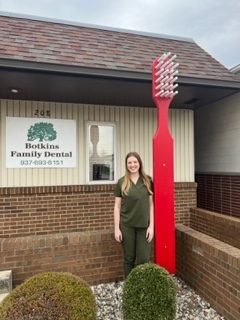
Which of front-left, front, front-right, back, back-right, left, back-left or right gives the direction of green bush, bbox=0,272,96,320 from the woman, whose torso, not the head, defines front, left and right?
front-right

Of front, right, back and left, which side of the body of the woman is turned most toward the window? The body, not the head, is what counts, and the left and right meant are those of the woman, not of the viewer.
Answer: back

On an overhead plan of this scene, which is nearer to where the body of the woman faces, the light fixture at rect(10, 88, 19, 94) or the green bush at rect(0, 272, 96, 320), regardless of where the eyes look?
the green bush

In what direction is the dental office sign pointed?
toward the camera

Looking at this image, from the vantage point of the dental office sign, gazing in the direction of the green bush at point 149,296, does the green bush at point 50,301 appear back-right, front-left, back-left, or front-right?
front-right

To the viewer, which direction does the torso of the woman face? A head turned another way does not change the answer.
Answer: toward the camera

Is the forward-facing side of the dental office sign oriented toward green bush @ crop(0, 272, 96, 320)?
yes

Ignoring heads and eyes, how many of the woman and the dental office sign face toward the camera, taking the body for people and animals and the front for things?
2

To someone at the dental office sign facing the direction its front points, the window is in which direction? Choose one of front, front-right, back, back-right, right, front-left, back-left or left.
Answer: left

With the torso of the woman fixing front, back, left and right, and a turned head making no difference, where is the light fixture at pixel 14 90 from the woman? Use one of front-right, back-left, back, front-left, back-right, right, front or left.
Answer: back-right

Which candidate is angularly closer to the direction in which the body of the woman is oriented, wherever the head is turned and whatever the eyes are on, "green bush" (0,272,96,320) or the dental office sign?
the green bush

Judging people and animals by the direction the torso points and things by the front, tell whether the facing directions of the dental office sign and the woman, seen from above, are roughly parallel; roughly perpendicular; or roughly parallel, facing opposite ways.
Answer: roughly parallel
